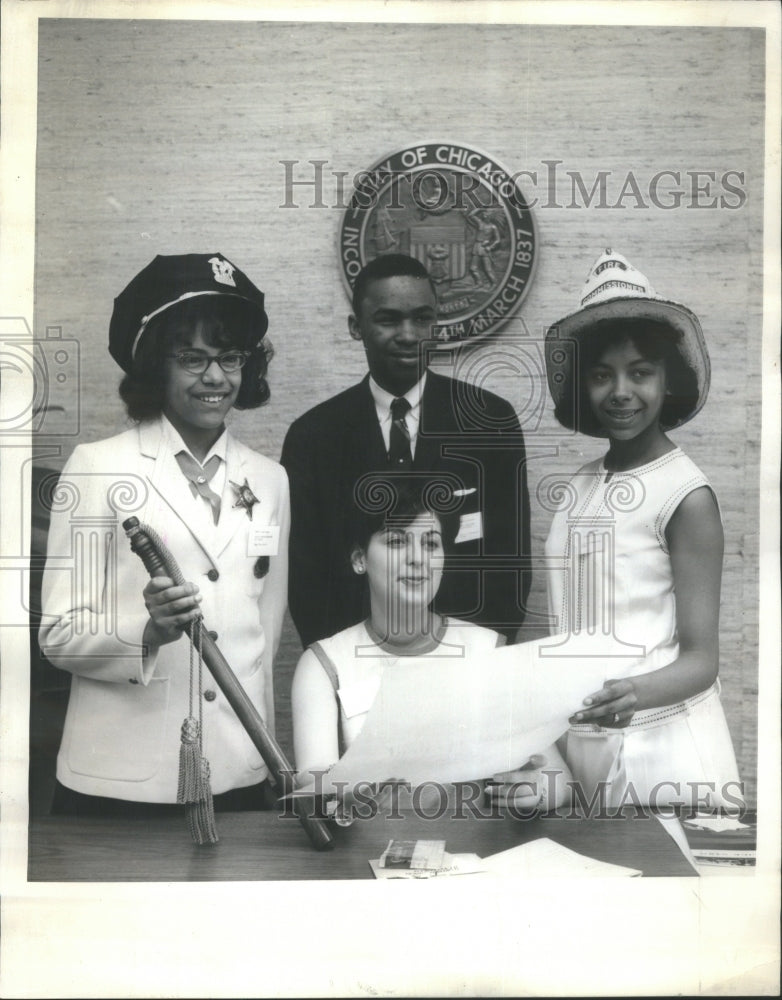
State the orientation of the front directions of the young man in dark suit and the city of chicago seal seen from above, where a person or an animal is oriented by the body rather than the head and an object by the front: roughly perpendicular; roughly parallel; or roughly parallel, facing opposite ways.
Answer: roughly parallel

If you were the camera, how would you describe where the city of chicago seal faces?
facing the viewer

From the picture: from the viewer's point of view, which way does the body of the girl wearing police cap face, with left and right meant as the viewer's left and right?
facing the viewer and to the right of the viewer

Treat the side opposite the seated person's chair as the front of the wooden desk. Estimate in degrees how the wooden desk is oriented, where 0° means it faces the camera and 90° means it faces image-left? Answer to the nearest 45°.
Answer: approximately 0°

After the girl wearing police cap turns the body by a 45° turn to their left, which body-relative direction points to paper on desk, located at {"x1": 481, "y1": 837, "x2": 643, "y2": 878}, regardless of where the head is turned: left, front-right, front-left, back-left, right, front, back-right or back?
front

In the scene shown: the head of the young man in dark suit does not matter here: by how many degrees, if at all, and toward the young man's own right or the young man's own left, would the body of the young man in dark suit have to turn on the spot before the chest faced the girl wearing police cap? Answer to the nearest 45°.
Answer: approximately 90° to the young man's own right
